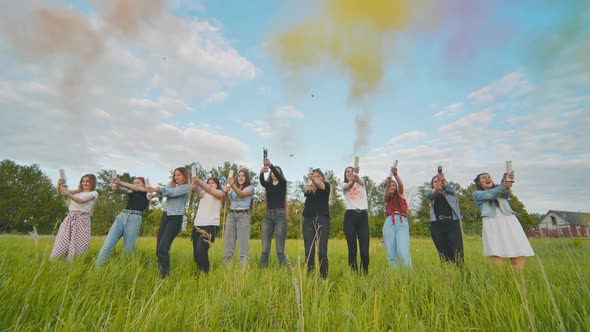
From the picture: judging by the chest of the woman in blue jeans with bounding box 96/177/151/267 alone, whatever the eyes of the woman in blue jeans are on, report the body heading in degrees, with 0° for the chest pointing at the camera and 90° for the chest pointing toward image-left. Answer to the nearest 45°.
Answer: approximately 45°

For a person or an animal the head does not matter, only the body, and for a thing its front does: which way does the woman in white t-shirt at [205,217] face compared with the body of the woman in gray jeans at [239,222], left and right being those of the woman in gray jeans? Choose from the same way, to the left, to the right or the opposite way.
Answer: the same way

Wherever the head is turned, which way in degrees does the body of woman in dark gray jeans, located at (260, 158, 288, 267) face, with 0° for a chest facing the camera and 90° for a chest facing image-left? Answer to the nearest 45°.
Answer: approximately 0°

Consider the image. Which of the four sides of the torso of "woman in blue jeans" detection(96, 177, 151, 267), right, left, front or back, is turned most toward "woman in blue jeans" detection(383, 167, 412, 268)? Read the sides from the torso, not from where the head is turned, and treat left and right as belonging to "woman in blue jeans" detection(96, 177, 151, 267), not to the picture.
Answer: left

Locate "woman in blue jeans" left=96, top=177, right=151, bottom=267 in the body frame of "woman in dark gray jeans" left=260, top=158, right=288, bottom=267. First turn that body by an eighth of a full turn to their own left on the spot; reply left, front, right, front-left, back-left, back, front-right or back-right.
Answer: back-right

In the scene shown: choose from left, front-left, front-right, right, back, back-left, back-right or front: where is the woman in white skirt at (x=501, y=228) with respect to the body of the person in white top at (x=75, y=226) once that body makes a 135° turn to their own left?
front-right

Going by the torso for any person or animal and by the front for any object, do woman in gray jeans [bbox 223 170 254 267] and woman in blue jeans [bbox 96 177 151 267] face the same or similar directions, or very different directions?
same or similar directions

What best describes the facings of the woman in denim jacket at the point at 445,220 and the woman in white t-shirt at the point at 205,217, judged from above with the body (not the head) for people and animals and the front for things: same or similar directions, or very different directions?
same or similar directions

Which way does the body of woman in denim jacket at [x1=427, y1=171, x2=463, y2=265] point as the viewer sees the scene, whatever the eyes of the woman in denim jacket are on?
toward the camera

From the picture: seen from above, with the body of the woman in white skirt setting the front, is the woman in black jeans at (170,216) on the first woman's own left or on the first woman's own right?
on the first woman's own right

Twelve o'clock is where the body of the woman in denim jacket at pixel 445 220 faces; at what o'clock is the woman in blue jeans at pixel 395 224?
The woman in blue jeans is roughly at 3 o'clock from the woman in denim jacket.

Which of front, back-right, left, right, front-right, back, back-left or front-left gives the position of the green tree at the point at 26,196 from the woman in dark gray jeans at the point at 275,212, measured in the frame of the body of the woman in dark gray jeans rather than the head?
back-right

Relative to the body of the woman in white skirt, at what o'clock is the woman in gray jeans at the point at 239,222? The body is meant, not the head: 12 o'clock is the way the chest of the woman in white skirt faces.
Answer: The woman in gray jeans is roughly at 4 o'clock from the woman in white skirt.

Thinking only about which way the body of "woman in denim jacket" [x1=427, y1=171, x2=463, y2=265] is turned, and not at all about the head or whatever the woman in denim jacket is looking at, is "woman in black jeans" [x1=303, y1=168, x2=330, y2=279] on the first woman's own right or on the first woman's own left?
on the first woman's own right
